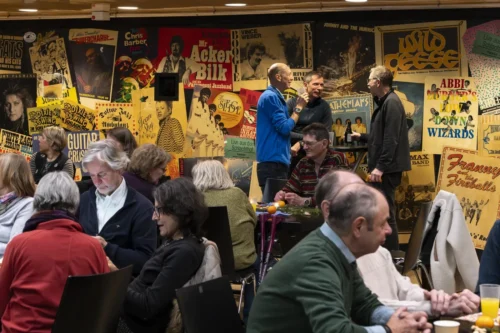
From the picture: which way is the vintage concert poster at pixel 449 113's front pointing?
toward the camera

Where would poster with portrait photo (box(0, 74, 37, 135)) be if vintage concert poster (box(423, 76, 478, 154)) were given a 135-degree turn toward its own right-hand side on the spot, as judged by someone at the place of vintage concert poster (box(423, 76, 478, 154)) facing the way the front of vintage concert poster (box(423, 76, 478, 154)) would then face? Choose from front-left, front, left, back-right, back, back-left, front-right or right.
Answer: front-left

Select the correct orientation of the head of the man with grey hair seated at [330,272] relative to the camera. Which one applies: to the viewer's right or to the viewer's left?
to the viewer's right

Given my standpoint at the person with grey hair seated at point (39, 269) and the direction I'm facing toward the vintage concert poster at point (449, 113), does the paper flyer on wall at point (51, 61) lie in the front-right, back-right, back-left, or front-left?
front-left

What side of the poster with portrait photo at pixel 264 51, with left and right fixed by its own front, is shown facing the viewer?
front

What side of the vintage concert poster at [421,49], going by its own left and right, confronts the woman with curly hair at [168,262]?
front

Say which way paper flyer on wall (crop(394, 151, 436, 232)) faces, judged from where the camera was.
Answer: facing the viewer

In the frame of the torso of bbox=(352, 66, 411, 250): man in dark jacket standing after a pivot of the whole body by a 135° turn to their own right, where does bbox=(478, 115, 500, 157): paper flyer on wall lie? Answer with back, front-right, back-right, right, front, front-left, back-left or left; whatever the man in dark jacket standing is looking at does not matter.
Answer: front

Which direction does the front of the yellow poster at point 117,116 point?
toward the camera

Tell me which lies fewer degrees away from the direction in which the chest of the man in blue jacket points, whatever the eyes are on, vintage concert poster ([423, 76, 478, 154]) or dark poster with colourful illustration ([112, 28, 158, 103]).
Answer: the vintage concert poster

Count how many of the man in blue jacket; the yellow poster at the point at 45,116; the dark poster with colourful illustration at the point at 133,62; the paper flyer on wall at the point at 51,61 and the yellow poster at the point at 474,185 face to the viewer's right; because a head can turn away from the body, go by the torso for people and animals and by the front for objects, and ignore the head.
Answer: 1

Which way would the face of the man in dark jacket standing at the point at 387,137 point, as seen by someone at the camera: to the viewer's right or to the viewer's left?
to the viewer's left

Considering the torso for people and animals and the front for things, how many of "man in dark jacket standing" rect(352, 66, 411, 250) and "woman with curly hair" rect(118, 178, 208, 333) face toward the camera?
0

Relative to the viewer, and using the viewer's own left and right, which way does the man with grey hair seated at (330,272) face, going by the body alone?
facing to the right of the viewer

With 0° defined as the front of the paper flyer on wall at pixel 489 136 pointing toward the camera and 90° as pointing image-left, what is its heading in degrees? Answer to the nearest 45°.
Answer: approximately 0°

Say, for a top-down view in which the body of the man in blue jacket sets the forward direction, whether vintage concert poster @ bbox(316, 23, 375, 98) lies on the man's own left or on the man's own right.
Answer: on the man's own left

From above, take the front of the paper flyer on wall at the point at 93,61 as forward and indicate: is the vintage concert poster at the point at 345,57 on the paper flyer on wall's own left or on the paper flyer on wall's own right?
on the paper flyer on wall's own left
